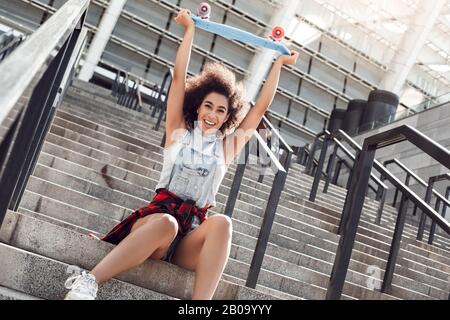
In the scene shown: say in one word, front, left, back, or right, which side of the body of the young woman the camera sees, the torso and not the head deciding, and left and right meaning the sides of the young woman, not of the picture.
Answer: front

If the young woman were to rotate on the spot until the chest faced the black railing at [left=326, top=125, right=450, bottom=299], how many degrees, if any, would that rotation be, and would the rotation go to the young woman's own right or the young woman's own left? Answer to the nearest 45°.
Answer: approximately 45° to the young woman's own left

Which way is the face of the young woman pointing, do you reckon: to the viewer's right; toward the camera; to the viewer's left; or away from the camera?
toward the camera

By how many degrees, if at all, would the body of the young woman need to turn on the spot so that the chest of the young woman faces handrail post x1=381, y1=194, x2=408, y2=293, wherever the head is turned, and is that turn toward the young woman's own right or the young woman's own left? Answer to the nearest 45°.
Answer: approximately 135° to the young woman's own left

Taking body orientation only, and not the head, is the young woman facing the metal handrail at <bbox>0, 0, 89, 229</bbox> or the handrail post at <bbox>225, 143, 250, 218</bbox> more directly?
the metal handrail

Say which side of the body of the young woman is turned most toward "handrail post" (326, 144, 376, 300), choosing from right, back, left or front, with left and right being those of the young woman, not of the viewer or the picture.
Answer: left

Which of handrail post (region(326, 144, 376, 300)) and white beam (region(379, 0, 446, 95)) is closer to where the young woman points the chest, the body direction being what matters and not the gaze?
the handrail post

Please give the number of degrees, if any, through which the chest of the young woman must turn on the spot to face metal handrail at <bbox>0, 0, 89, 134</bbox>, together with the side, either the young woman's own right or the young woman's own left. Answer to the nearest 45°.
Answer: approximately 90° to the young woman's own right
